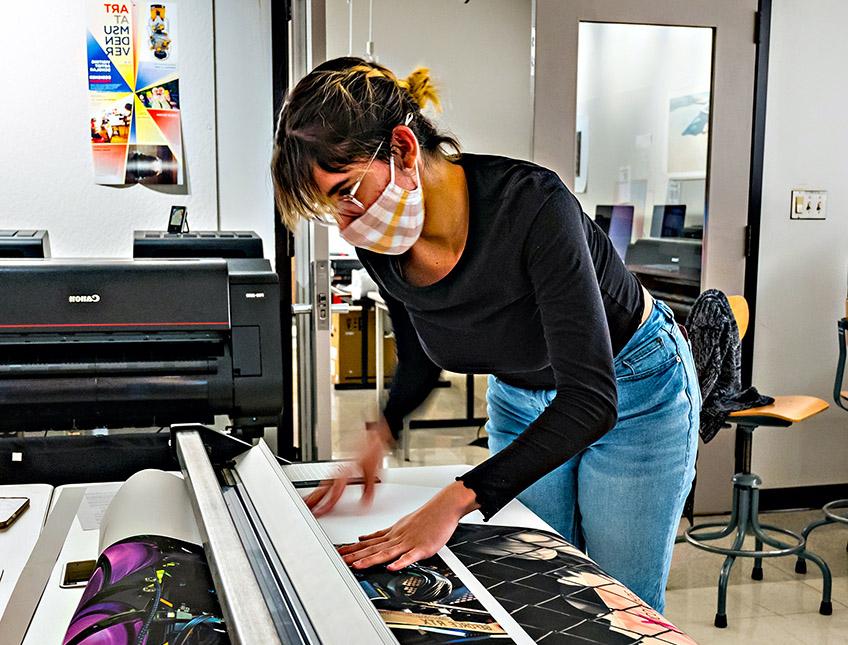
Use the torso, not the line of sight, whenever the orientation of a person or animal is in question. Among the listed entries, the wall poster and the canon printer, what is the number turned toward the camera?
2

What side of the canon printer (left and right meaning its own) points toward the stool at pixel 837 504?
left

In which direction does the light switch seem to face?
toward the camera

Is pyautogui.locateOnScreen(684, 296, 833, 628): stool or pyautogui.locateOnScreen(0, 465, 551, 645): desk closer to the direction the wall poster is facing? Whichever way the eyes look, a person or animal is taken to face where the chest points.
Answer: the desk

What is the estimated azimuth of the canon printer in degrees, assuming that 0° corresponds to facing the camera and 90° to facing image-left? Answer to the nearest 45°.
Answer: approximately 0°

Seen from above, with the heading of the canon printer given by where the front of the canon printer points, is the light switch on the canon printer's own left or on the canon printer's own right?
on the canon printer's own left

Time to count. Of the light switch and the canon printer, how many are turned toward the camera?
2

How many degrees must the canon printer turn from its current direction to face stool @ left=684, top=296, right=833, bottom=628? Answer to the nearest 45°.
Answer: approximately 90° to its left

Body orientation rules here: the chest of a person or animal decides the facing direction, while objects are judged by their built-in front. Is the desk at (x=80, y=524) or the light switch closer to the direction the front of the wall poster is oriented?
the desk

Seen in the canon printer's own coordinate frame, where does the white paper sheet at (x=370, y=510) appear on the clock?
The white paper sheet is roughly at 11 o'clock from the canon printer.

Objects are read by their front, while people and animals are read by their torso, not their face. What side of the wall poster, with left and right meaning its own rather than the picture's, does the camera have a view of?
front

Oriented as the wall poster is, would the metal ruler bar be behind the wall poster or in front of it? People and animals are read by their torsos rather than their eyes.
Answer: in front

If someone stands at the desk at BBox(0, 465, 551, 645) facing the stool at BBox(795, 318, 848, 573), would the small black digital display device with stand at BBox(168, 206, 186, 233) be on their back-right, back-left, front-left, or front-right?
front-left

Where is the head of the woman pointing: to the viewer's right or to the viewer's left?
to the viewer's left
